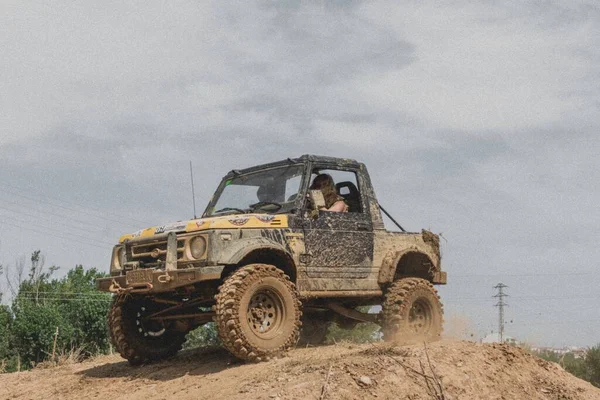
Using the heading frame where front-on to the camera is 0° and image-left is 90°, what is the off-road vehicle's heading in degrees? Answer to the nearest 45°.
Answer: approximately 45°
